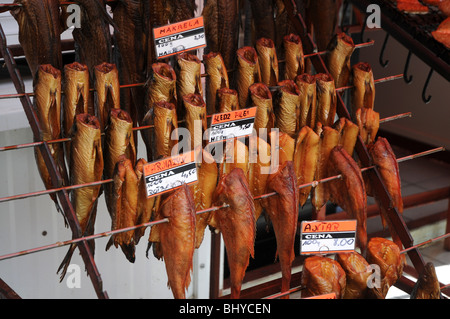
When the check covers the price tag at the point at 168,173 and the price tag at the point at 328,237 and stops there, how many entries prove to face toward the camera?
2

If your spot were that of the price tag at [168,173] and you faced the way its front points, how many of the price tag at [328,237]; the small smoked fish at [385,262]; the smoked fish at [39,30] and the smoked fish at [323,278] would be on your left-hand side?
3

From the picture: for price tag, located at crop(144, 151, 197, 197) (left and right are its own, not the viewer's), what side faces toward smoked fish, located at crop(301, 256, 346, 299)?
left

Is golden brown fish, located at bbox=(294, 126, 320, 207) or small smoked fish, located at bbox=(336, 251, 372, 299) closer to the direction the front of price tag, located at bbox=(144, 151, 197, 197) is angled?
the small smoked fish

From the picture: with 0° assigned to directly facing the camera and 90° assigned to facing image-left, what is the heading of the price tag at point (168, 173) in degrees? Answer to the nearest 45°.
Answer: approximately 0°

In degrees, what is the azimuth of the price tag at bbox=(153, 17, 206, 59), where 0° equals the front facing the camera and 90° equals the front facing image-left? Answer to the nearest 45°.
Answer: approximately 0°

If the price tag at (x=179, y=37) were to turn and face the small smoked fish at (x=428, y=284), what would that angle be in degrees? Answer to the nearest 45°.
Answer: approximately 45° to its left
